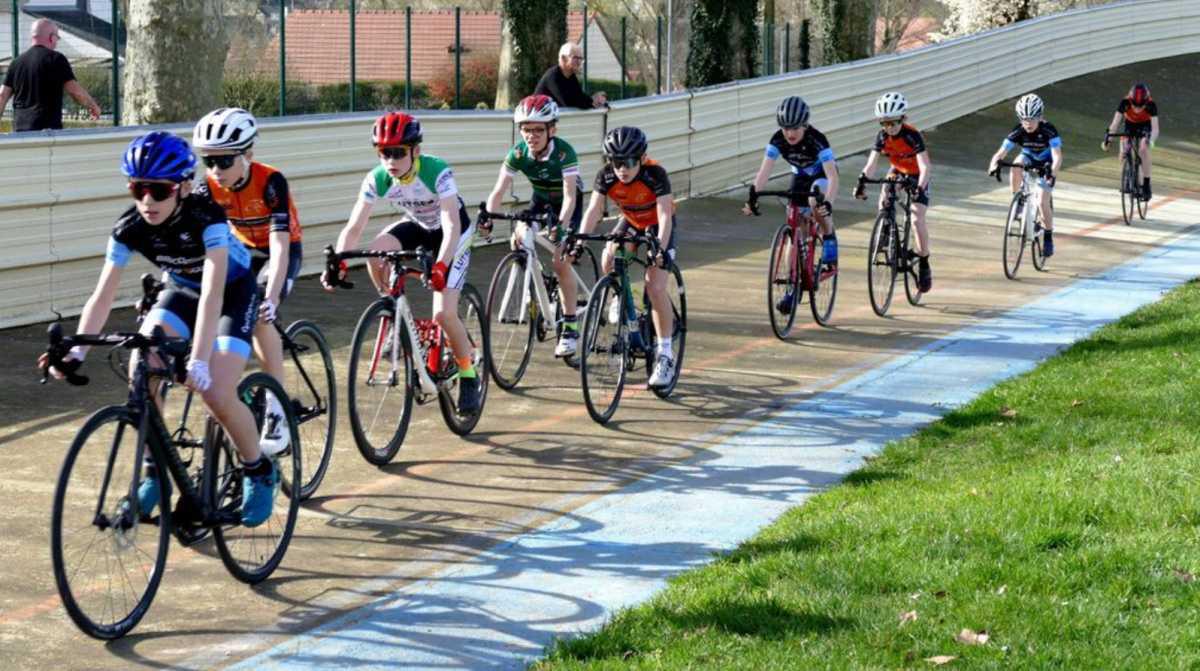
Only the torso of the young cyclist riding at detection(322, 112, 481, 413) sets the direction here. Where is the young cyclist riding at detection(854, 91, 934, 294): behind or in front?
behind

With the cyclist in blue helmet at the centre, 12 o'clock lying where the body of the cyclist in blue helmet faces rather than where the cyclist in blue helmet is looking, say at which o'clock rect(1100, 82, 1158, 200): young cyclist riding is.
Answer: The young cyclist riding is roughly at 6 o'clock from the cyclist in blue helmet.

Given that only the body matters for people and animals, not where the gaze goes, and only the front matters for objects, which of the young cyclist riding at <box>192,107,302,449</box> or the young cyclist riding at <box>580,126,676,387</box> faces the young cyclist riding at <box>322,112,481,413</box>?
the young cyclist riding at <box>580,126,676,387</box>

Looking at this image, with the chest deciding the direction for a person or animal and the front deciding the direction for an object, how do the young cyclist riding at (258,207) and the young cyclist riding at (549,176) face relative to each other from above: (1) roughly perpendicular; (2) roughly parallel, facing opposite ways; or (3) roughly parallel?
roughly parallel

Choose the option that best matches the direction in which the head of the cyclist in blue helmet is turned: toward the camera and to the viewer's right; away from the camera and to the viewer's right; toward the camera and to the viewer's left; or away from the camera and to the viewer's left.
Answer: toward the camera and to the viewer's left

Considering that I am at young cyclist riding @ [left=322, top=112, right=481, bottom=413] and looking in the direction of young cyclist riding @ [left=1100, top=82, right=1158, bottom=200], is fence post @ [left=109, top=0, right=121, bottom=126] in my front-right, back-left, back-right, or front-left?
front-left

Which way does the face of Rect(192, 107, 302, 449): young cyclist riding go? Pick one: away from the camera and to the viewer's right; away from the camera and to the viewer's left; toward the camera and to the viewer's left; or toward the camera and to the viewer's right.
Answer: toward the camera and to the viewer's left

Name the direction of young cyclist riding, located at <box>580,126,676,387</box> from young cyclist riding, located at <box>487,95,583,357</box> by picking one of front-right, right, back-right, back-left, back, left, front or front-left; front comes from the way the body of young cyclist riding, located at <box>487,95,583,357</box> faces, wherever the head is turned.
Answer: left

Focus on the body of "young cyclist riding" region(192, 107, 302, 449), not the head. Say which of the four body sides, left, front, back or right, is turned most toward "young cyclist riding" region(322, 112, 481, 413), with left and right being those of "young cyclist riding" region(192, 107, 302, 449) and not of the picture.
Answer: back

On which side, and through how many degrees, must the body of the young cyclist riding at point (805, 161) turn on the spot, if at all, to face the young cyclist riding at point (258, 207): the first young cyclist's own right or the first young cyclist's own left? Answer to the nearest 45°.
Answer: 0° — they already face them

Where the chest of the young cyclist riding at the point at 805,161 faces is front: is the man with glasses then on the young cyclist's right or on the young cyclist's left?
on the young cyclist's right

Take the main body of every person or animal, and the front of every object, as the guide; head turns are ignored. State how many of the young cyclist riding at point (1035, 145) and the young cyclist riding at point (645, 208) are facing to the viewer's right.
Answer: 0

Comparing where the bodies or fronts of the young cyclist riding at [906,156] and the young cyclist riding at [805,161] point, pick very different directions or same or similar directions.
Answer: same or similar directions

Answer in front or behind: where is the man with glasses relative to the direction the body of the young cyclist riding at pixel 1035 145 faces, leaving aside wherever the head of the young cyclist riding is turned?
in front

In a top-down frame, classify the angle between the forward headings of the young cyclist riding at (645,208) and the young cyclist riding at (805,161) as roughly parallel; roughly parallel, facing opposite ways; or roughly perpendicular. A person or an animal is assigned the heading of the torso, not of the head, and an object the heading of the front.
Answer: roughly parallel
